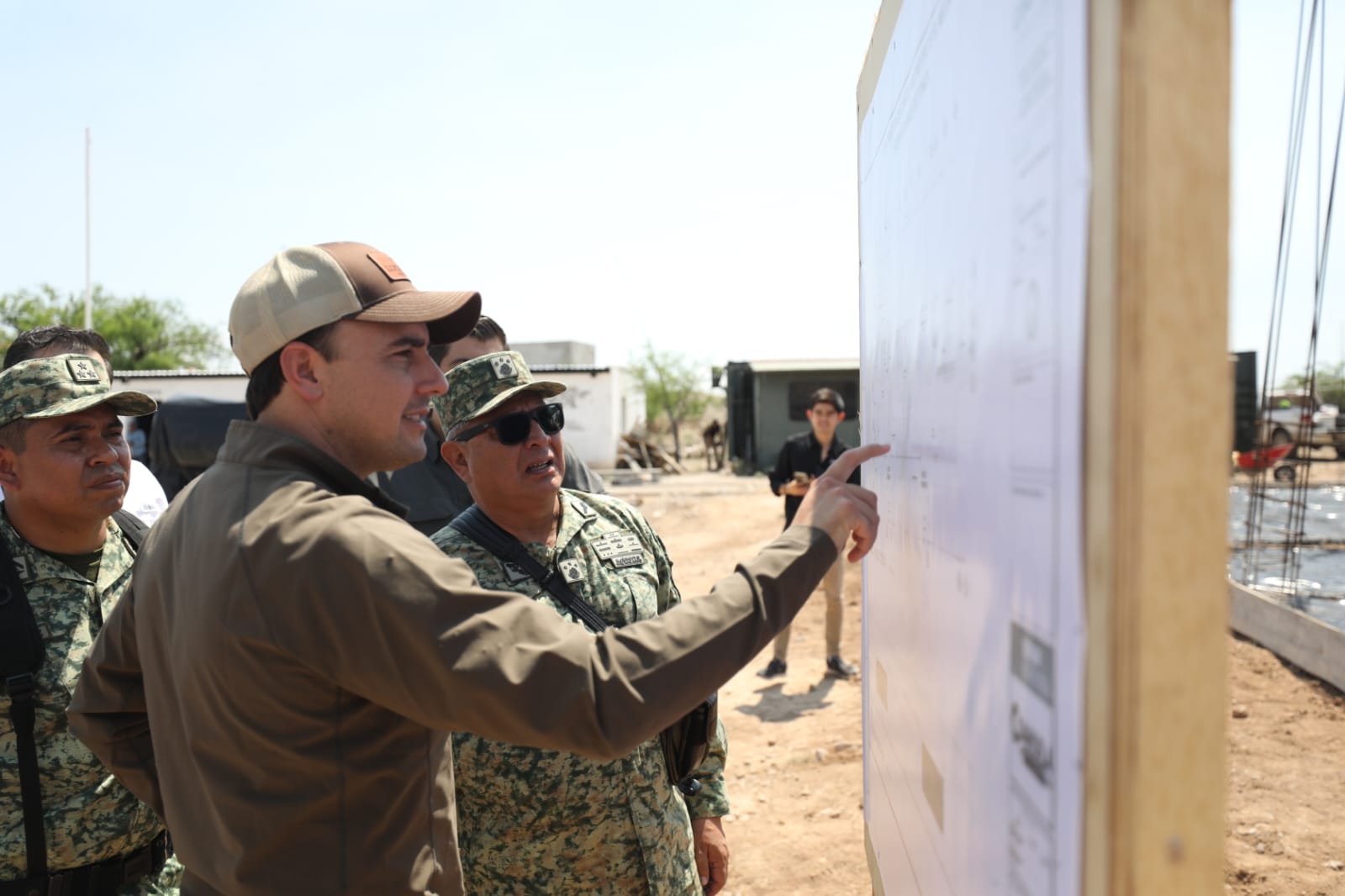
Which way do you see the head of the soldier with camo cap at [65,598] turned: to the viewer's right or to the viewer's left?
to the viewer's right

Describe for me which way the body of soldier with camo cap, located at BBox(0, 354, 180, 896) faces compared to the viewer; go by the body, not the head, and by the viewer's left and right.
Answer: facing the viewer and to the right of the viewer

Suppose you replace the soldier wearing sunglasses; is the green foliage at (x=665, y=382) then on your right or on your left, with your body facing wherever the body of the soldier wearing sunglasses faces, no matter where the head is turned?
on your left

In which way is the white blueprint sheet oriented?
to the viewer's left

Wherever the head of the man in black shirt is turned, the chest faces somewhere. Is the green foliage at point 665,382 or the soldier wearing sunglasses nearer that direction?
the soldier wearing sunglasses

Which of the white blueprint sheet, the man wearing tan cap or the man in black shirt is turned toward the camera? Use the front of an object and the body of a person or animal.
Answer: the man in black shirt

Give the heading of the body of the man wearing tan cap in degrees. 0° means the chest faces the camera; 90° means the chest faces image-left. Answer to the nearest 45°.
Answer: approximately 225°

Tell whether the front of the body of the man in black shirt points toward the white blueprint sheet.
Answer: yes

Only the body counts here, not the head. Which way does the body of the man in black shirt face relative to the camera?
toward the camera

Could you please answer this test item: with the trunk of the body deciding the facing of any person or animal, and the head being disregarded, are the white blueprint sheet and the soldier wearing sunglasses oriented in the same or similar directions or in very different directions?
very different directions

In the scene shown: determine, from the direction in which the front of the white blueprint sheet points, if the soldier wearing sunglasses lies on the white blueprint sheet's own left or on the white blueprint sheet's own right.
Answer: on the white blueprint sheet's own right

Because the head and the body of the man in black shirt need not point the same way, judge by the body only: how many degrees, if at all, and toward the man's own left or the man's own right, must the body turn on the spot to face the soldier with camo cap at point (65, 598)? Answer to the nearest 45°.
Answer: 0° — they already face them

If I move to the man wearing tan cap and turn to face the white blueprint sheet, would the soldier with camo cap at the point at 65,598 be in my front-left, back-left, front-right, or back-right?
back-left

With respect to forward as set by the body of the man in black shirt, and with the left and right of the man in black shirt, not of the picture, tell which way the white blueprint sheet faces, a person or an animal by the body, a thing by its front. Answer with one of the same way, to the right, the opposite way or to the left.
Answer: to the right
